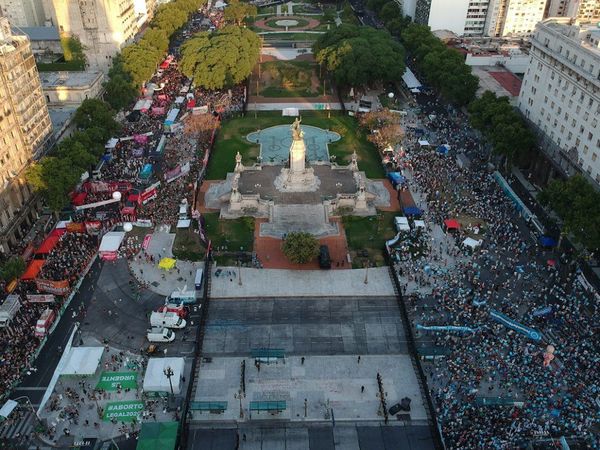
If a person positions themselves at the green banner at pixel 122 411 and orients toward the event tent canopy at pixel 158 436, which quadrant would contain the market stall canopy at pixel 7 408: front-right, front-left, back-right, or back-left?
back-right

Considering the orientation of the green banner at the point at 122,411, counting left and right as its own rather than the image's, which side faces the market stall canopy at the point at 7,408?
right

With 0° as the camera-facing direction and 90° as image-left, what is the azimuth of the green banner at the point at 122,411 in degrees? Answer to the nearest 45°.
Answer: approximately 0°

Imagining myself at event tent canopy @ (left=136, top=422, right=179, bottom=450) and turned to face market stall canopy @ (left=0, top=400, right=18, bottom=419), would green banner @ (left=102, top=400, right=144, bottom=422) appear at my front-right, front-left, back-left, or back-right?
front-right
